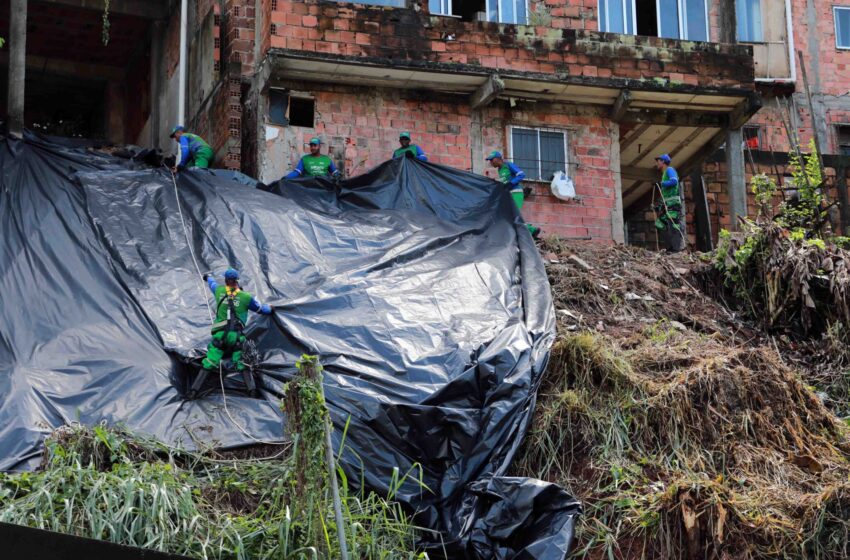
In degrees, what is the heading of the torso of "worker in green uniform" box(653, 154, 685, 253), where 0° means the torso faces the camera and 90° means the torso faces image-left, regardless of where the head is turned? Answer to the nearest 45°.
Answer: approximately 90°

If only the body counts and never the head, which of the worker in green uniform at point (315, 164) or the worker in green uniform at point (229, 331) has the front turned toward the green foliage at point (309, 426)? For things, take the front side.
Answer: the worker in green uniform at point (315, 164)

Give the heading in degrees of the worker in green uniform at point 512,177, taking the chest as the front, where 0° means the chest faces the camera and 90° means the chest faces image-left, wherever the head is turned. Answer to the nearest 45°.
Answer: approximately 45°

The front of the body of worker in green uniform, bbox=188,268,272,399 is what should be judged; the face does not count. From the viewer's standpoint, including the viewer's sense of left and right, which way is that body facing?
facing away from the viewer

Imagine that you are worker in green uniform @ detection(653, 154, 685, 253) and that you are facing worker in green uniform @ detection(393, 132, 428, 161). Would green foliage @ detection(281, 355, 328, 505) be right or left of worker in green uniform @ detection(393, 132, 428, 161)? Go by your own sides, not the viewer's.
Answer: left

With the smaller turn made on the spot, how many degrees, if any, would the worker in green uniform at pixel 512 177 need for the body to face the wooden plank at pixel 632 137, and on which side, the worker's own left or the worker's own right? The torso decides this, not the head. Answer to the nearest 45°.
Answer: approximately 180°
